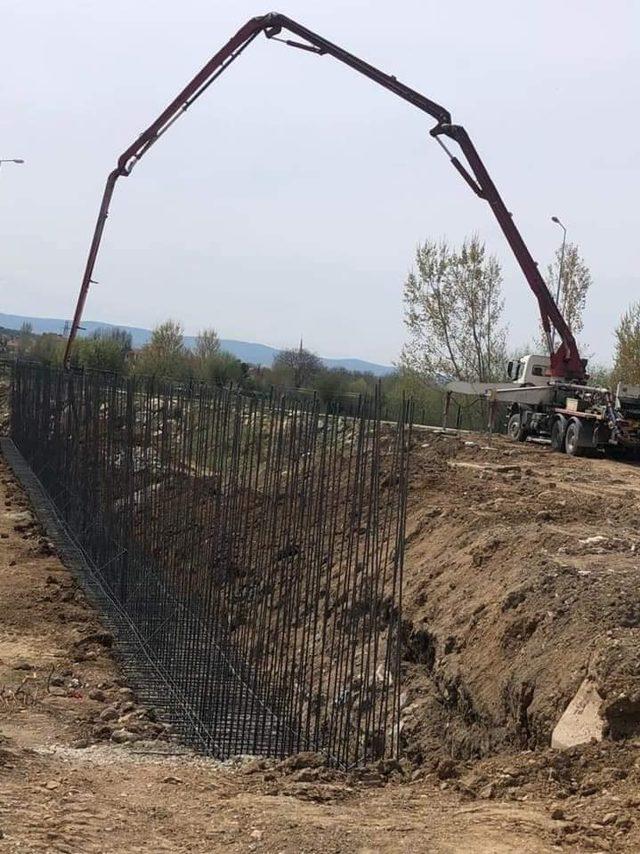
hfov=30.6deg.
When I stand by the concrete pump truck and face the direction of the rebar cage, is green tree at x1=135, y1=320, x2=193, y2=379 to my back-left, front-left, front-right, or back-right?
back-right

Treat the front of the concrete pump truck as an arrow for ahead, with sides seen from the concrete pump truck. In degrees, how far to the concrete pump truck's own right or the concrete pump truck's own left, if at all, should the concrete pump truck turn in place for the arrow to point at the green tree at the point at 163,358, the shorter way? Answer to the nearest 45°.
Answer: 0° — it already faces it

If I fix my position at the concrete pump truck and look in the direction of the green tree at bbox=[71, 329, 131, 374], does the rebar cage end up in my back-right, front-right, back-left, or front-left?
back-left

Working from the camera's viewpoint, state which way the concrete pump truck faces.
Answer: facing away from the viewer and to the left of the viewer

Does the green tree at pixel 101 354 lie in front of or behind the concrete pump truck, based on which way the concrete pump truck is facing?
in front
